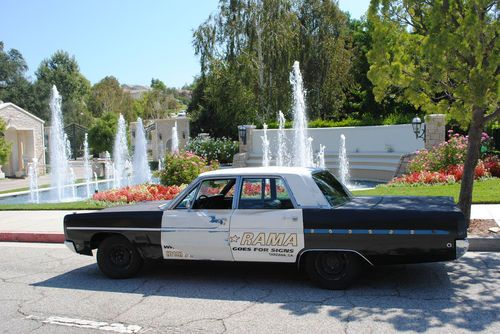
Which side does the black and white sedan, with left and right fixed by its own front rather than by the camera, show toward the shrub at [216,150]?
right

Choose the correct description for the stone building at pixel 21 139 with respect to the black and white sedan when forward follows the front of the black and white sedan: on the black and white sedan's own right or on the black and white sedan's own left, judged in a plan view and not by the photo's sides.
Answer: on the black and white sedan's own right

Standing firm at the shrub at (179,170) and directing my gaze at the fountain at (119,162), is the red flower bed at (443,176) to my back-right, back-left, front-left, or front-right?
back-right

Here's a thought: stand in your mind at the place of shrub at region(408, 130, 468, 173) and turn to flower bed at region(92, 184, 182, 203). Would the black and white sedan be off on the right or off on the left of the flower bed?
left

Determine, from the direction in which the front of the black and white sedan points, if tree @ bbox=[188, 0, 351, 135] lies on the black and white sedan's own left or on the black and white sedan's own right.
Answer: on the black and white sedan's own right

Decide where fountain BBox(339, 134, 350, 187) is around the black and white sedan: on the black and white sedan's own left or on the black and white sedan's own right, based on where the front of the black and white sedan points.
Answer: on the black and white sedan's own right

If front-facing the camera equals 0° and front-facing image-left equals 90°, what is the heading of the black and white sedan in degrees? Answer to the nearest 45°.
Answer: approximately 90°

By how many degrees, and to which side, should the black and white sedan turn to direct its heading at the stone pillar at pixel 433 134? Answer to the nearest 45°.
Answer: approximately 135° to its right

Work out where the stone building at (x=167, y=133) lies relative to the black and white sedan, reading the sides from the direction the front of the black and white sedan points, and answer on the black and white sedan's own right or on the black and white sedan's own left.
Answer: on the black and white sedan's own right

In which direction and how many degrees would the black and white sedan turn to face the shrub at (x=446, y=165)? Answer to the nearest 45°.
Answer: approximately 135° to its right

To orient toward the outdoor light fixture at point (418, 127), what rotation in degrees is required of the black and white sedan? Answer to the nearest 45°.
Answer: approximately 135° to its right

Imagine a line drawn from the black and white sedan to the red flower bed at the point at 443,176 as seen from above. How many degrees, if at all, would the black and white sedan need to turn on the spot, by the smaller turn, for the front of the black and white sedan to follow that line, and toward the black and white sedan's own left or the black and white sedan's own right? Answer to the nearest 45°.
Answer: approximately 135° to the black and white sedan's own right

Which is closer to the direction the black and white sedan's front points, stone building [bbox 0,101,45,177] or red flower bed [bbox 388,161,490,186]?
the stone building

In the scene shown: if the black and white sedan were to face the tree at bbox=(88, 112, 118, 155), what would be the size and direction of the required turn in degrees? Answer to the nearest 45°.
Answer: approximately 90° to its right

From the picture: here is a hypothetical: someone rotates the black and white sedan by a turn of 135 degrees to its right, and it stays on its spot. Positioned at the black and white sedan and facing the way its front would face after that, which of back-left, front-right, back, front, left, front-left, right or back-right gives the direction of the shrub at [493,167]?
front

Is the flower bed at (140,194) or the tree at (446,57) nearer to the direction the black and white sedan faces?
the flower bed

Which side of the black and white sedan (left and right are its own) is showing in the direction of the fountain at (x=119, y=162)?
right

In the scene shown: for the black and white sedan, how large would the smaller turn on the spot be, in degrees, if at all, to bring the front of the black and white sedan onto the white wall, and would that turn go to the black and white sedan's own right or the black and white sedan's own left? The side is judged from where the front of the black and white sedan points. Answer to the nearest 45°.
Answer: approximately 90° to the black and white sedan's own right
